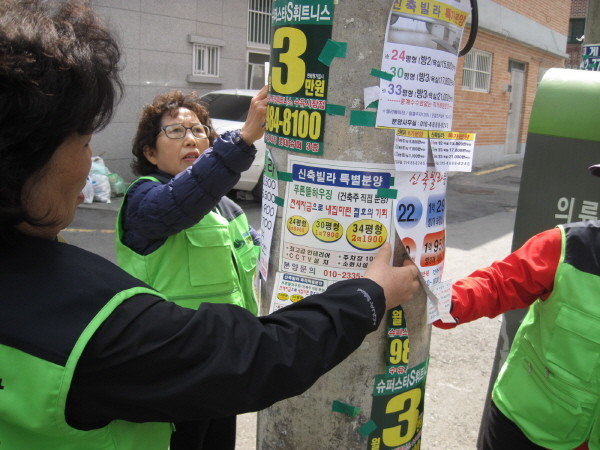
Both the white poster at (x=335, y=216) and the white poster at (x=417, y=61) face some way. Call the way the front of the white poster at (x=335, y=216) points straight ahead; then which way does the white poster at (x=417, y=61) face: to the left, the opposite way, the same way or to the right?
the same way

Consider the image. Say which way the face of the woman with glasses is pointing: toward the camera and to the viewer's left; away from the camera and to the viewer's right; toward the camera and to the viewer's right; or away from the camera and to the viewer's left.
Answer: toward the camera and to the viewer's right

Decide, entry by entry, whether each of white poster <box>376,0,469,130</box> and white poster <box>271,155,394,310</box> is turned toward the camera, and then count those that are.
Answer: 2

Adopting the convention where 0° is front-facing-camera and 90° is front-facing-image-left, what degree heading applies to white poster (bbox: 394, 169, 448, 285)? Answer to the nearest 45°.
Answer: approximately 315°

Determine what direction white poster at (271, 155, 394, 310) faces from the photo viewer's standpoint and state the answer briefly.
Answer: facing the viewer

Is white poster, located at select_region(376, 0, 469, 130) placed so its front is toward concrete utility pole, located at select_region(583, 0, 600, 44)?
no

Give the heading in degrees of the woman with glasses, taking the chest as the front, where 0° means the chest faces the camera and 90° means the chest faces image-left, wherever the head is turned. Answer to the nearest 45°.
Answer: approximately 315°

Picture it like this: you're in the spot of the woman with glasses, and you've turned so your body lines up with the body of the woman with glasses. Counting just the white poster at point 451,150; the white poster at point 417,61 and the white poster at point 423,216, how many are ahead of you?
3

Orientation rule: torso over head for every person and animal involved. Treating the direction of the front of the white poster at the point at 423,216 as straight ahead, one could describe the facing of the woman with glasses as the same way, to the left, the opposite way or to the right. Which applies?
the same way

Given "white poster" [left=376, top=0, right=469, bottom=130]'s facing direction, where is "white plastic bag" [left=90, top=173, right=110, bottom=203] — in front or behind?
behind

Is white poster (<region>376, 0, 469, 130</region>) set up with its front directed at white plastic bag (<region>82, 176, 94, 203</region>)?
no

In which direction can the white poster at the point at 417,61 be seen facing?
toward the camera

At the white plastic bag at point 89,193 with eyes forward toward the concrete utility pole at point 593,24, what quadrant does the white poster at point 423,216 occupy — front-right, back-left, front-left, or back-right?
front-right
